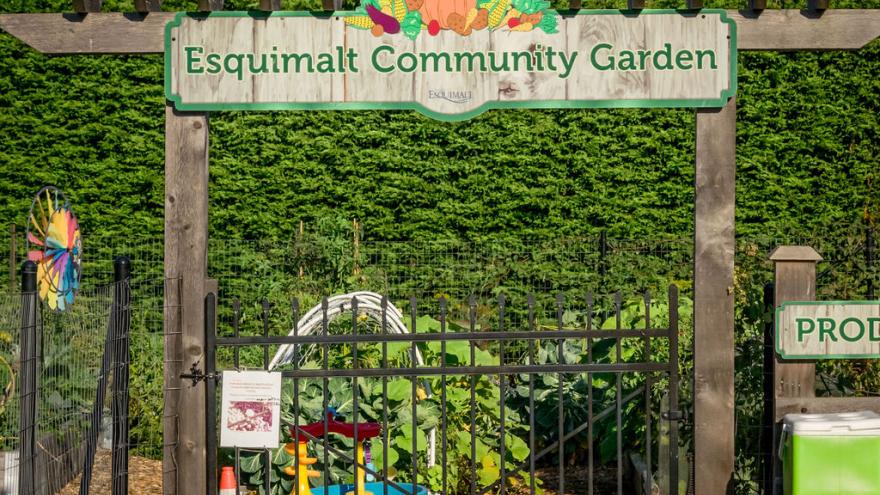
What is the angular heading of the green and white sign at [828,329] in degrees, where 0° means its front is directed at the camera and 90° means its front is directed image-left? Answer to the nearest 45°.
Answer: approximately 0°

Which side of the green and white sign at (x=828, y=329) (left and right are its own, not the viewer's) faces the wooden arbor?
right

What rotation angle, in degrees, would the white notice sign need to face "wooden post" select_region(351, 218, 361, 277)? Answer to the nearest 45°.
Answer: approximately 180°

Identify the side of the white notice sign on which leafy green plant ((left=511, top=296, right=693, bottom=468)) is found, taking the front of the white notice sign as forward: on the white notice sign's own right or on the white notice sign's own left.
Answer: on the white notice sign's own left

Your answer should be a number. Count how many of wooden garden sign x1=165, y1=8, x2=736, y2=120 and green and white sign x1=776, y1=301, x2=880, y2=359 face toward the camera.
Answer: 2

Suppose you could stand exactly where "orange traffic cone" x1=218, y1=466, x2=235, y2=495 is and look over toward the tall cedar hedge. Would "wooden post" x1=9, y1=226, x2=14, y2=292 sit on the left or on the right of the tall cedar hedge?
left
